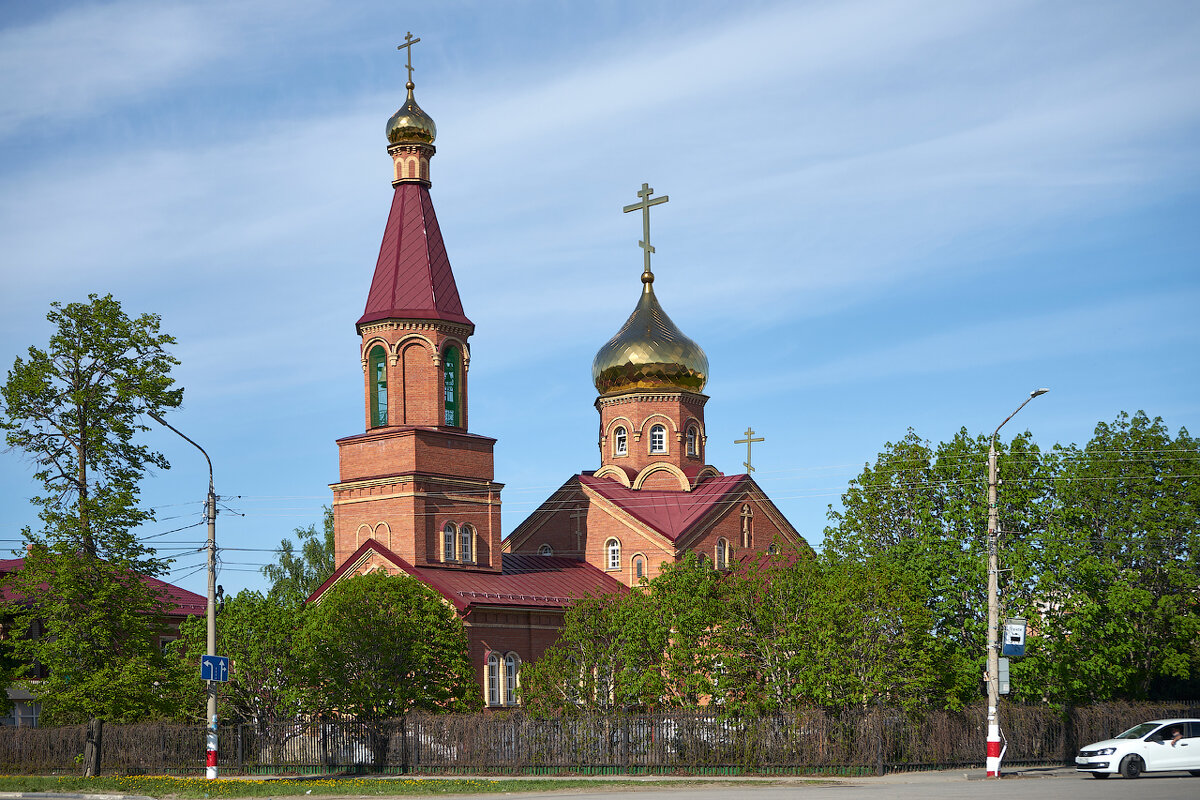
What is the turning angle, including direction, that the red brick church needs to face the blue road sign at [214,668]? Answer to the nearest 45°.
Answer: approximately 45° to its left

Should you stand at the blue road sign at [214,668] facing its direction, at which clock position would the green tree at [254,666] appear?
The green tree is roughly at 6 o'clock from the blue road sign.

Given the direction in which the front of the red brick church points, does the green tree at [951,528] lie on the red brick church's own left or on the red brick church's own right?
on the red brick church's own left

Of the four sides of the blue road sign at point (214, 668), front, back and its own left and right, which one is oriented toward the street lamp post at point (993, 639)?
left

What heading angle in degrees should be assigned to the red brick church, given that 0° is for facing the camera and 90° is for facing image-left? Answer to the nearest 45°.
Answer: approximately 45°

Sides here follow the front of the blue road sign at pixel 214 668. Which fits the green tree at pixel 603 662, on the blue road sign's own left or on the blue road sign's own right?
on the blue road sign's own left

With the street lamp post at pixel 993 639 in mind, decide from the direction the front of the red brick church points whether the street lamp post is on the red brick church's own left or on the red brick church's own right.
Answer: on the red brick church's own left
